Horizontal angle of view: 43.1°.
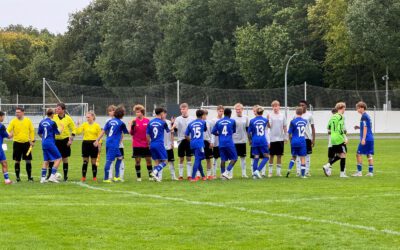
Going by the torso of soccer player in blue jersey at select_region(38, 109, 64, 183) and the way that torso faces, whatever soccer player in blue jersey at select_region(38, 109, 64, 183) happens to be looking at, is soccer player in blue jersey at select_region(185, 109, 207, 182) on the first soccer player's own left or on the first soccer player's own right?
on the first soccer player's own right

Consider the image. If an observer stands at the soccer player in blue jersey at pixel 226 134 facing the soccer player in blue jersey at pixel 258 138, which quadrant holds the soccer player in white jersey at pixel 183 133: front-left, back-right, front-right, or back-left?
back-left

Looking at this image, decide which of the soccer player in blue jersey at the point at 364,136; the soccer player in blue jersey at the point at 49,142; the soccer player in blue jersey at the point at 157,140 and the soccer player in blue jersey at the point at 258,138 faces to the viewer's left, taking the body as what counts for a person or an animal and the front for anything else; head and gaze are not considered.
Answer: the soccer player in blue jersey at the point at 364,136

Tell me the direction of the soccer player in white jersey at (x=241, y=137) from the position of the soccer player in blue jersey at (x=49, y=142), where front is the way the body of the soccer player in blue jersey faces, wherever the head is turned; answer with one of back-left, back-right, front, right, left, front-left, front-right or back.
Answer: front-right

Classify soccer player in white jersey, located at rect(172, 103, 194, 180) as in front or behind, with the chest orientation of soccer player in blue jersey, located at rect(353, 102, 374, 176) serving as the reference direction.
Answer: in front

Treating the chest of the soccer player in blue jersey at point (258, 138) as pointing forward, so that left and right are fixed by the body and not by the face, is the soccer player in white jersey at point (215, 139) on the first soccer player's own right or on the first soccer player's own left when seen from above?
on the first soccer player's own left

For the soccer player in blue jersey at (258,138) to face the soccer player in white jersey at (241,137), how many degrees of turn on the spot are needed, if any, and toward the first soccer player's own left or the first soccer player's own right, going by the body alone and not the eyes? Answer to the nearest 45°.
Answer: approximately 45° to the first soccer player's own left

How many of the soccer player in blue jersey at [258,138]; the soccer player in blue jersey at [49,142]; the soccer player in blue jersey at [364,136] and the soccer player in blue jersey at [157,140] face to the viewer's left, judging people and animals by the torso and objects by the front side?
1

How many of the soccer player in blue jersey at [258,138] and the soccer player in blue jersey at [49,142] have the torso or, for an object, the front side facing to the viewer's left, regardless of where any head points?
0

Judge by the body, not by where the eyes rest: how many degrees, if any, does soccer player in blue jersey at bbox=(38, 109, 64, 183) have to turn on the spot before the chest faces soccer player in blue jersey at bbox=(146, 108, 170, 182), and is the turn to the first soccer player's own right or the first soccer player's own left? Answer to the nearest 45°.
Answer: approximately 45° to the first soccer player's own right

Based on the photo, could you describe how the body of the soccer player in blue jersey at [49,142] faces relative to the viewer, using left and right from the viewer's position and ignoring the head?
facing away from the viewer and to the right of the viewer

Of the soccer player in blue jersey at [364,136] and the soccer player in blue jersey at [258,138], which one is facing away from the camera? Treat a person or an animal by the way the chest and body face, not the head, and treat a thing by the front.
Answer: the soccer player in blue jersey at [258,138]

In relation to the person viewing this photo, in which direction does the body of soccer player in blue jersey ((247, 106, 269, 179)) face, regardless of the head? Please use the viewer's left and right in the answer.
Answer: facing away from the viewer

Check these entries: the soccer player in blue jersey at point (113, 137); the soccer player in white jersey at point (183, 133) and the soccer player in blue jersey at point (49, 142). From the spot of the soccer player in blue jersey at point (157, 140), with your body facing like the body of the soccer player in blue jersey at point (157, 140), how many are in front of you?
1

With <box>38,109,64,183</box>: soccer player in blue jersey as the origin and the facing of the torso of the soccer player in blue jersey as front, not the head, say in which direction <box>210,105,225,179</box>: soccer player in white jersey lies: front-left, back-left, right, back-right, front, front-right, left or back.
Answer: front-right

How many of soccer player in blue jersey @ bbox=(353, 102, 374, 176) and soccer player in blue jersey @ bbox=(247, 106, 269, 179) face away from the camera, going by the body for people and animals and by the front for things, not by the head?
1
